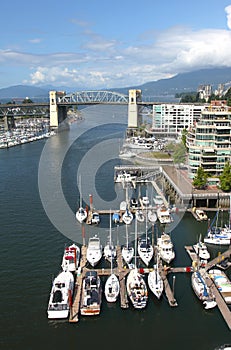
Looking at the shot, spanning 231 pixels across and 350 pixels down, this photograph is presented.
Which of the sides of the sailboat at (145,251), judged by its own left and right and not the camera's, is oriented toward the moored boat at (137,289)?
front

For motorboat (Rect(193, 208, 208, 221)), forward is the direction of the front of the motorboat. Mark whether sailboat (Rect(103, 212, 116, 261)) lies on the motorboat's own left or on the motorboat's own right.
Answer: on the motorboat's own left

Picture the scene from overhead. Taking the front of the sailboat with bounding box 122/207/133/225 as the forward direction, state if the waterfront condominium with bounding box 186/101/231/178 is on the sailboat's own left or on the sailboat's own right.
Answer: on the sailboat's own right

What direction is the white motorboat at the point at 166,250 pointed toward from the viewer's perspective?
toward the camera

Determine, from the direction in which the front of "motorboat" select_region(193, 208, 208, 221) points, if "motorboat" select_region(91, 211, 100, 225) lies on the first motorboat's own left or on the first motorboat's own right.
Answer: on the first motorboat's own left

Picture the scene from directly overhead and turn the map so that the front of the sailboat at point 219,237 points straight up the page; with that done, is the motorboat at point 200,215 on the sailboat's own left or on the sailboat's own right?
on the sailboat's own right

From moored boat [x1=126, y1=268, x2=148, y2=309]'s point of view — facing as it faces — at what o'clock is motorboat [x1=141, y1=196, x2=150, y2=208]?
The motorboat is roughly at 12 o'clock from the moored boat.

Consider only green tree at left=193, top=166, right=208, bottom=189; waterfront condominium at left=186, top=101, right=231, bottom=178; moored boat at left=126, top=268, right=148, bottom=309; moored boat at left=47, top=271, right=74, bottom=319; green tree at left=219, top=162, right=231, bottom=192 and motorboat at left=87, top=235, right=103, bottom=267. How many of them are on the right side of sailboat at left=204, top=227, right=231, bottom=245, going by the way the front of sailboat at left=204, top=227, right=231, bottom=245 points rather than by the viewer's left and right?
3

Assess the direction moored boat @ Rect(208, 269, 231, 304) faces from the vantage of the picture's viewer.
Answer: facing away from the viewer and to the left of the viewer
